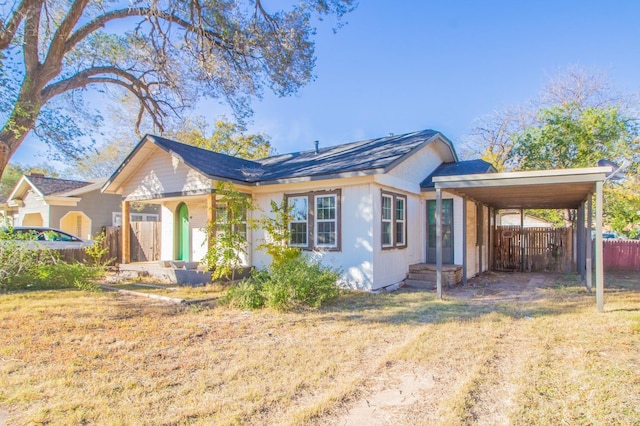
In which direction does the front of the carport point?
toward the camera

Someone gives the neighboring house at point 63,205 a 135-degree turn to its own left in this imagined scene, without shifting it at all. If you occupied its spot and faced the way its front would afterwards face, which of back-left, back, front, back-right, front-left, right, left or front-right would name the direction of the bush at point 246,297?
right

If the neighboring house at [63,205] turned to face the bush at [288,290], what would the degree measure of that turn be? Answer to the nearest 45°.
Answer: approximately 45° to its left

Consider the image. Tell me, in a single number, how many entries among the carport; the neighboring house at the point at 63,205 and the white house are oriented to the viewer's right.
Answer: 0

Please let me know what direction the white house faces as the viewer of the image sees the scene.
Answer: facing the viewer and to the left of the viewer

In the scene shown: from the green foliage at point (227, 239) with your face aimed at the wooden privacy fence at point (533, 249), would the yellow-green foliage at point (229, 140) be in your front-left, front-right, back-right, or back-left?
front-left

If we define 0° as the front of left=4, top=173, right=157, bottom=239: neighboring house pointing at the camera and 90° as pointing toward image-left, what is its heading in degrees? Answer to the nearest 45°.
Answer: approximately 45°

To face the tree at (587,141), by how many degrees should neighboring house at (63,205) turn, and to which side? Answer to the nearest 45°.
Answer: approximately 90° to its left

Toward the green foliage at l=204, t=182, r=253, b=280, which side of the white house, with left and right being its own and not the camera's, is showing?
front

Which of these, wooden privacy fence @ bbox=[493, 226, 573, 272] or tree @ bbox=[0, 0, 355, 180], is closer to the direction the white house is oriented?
the tree

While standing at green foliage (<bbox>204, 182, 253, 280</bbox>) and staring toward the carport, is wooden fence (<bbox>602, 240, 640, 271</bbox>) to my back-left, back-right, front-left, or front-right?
front-left

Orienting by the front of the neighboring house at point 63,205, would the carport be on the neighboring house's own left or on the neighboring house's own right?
on the neighboring house's own left
